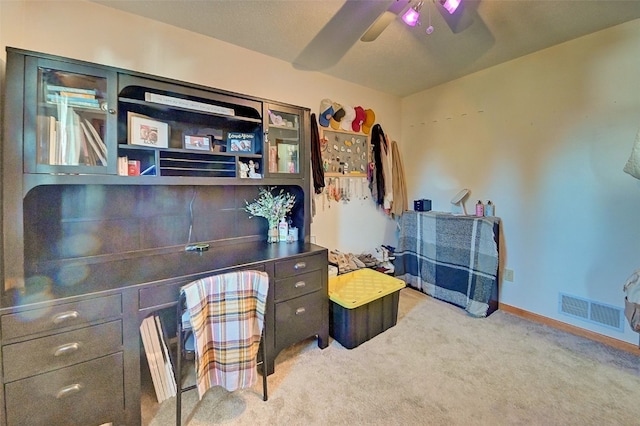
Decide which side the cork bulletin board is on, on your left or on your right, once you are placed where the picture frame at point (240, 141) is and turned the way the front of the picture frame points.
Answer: on your left

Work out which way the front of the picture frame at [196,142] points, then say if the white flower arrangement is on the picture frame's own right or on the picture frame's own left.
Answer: on the picture frame's own left

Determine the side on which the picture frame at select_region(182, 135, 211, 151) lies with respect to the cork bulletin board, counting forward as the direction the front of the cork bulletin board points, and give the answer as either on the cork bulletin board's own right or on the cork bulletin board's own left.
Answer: on the cork bulletin board's own right

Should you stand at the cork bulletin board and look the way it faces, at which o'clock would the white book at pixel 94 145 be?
The white book is roughly at 3 o'clock from the cork bulletin board.

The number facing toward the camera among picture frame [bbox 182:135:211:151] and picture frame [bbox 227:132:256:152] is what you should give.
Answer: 2

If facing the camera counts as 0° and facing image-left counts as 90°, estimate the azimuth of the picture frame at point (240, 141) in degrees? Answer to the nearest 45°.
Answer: approximately 0°
